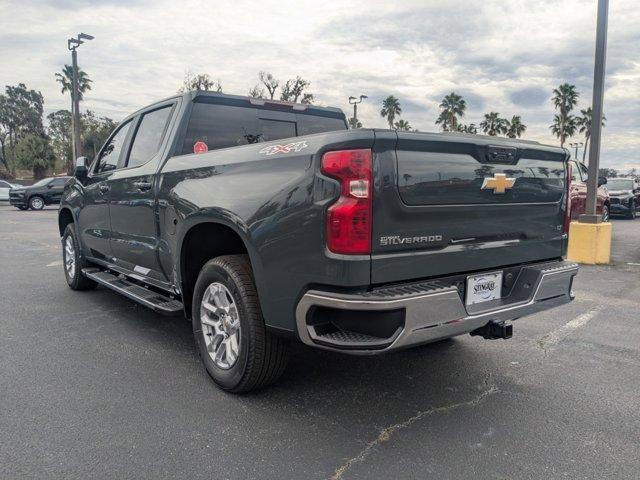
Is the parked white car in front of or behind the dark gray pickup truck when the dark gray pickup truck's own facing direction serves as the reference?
in front

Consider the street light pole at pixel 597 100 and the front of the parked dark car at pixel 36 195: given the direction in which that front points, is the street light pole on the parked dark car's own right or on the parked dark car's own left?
on the parked dark car's own left

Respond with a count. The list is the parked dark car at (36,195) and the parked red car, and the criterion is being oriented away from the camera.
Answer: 0

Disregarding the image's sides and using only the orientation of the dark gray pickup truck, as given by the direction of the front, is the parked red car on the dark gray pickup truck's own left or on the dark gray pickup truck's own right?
on the dark gray pickup truck's own right

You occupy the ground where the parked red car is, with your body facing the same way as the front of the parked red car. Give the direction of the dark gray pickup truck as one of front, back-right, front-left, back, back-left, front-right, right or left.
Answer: front-right

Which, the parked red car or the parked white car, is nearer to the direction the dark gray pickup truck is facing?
the parked white car

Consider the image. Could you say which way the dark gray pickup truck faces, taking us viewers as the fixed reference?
facing away from the viewer and to the left of the viewer

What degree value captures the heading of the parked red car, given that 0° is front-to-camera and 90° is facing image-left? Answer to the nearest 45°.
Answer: approximately 315°

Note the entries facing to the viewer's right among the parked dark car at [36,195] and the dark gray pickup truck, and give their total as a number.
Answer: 0

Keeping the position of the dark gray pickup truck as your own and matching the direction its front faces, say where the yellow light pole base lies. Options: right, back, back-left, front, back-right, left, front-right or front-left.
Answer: right

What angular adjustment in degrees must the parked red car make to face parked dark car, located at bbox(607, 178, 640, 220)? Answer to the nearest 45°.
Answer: approximately 135° to its left

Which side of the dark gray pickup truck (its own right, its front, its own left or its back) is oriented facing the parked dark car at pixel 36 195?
front

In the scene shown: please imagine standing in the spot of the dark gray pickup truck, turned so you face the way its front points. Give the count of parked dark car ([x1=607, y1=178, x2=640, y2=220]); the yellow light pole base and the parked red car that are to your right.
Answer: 3

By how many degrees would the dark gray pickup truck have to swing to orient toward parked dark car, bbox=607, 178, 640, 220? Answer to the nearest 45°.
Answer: approximately 90° to its right
